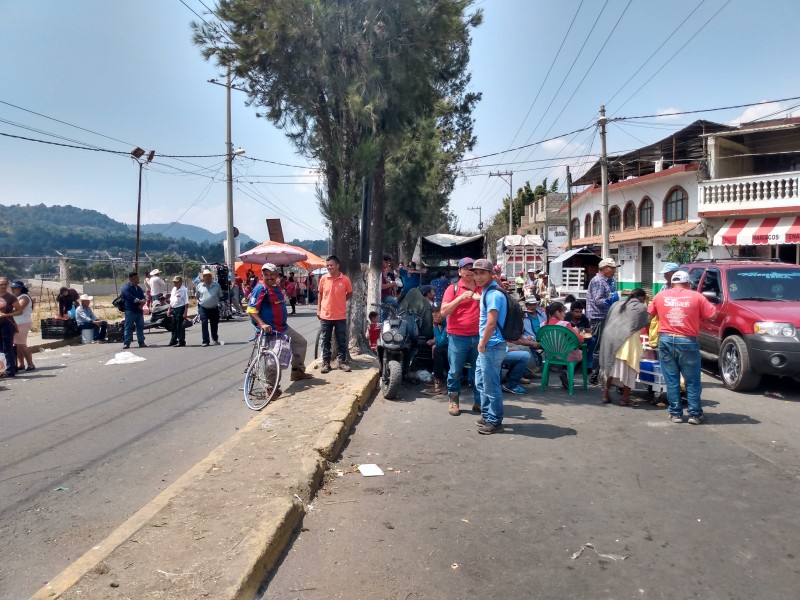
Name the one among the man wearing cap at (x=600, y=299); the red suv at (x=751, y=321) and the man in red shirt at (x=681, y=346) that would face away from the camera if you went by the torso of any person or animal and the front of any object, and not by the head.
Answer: the man in red shirt

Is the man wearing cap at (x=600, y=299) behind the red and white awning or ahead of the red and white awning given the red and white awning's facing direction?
ahead

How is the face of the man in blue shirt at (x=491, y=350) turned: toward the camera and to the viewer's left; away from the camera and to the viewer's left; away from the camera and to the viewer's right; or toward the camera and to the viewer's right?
toward the camera and to the viewer's left

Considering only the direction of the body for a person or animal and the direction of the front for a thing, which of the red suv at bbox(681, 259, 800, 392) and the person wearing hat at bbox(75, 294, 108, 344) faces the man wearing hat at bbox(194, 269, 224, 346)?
the person wearing hat

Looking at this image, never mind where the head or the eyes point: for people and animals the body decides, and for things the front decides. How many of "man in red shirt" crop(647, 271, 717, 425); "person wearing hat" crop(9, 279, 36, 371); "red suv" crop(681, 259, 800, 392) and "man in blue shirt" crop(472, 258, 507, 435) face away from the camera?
1

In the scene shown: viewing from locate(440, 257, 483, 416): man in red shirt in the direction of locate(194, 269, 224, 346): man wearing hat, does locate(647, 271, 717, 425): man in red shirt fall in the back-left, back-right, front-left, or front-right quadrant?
back-right

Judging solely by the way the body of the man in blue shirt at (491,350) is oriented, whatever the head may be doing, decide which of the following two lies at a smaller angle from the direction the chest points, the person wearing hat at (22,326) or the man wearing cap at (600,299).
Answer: the person wearing hat

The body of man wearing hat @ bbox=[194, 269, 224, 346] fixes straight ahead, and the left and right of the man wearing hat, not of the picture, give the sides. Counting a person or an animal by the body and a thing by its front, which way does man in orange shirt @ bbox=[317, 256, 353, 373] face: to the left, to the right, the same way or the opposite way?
the same way

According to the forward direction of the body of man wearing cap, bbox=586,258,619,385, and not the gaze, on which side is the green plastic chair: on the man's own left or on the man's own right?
on the man's own right

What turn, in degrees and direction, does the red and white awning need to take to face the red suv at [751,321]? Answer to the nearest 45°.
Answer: approximately 45° to its left

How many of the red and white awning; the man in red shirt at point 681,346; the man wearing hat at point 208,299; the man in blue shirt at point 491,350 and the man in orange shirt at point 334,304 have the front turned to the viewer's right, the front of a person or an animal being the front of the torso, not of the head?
0

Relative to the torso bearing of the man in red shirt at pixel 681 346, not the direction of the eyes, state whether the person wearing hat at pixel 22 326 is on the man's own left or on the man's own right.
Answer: on the man's own left

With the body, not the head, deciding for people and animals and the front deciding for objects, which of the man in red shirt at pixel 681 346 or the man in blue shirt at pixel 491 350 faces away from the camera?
the man in red shirt

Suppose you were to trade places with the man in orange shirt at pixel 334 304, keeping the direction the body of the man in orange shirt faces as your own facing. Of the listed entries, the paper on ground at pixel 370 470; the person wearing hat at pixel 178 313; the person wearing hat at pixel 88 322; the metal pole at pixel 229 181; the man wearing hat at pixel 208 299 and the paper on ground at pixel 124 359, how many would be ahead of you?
1

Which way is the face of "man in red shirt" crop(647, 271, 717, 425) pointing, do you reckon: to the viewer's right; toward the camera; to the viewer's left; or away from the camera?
away from the camera

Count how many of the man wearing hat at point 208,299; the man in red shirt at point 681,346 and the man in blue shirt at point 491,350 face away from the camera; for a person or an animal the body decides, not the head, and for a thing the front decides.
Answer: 1

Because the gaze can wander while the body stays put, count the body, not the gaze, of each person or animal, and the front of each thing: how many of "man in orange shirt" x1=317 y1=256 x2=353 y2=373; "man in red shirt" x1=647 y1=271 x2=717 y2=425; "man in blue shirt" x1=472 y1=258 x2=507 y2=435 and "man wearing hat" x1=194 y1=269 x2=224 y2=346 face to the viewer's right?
0

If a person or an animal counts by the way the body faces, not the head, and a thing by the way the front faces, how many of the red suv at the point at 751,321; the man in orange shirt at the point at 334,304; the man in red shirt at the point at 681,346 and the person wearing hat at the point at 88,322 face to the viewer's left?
0

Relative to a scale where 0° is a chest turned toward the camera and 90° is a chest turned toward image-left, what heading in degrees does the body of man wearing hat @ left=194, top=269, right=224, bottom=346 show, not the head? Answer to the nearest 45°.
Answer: approximately 0°

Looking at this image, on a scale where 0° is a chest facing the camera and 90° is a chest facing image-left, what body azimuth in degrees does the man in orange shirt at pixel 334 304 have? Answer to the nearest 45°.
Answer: approximately 0°

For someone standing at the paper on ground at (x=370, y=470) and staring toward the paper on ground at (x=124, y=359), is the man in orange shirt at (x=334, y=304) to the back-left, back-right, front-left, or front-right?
front-right
